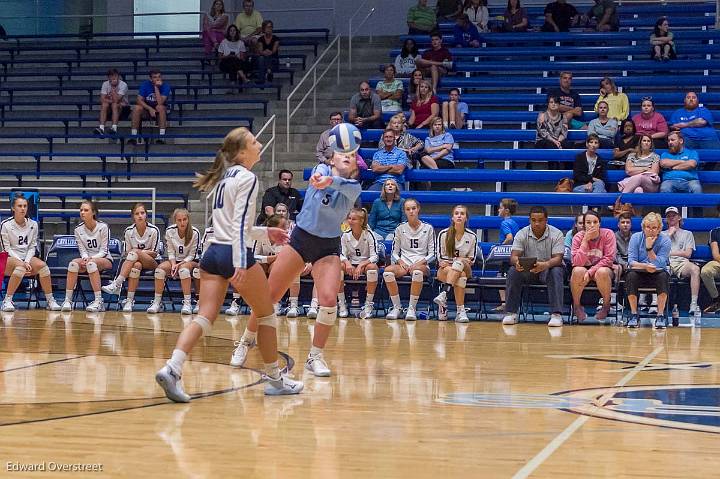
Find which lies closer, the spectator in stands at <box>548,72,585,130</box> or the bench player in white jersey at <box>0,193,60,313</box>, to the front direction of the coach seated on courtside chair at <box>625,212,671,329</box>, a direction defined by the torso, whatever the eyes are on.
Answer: the bench player in white jersey

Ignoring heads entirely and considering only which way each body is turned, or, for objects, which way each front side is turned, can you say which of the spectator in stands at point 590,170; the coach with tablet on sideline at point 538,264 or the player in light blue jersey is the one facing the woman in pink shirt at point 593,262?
the spectator in stands at point 590,170

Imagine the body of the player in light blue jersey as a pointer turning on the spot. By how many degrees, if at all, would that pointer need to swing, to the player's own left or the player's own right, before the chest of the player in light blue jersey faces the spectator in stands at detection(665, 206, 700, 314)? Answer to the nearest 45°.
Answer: approximately 135° to the player's own left

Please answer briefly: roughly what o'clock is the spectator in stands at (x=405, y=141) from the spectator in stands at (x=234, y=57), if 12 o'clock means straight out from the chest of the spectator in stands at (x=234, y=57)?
the spectator in stands at (x=405, y=141) is roughly at 11 o'clock from the spectator in stands at (x=234, y=57).

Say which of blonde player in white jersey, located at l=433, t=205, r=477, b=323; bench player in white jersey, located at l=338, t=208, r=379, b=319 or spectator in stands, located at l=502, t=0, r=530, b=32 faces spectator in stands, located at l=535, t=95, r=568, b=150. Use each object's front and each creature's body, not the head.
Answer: spectator in stands, located at l=502, t=0, r=530, b=32

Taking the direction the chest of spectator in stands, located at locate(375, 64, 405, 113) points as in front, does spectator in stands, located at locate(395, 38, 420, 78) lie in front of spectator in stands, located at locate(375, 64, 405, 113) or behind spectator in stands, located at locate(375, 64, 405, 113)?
behind

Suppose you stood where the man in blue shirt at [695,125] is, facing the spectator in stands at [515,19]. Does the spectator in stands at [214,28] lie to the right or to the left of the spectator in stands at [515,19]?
left

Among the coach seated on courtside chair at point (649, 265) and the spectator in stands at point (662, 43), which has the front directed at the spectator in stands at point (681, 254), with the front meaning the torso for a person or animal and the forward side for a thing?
the spectator in stands at point (662, 43)

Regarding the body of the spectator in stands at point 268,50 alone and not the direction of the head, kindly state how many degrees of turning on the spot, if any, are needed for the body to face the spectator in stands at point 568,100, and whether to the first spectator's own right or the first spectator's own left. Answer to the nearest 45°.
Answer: approximately 45° to the first spectator's own left
